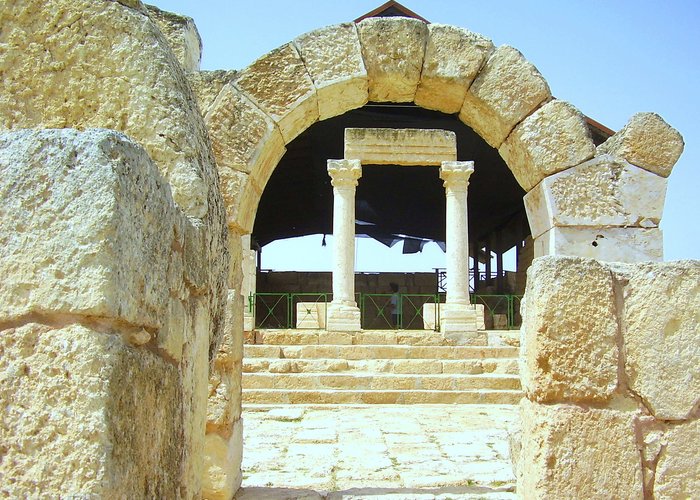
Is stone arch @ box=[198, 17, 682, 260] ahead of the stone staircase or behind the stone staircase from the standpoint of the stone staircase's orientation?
ahead

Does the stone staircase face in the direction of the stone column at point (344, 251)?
no

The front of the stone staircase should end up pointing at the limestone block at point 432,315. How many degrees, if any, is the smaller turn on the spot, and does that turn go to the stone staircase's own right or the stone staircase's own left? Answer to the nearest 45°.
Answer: approximately 180°

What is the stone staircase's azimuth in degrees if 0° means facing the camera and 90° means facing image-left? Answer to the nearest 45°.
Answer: approximately 0°

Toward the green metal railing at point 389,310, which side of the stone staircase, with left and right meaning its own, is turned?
back

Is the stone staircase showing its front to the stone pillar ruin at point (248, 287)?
no

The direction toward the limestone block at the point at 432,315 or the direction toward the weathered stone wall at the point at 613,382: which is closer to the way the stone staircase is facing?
the weathered stone wall

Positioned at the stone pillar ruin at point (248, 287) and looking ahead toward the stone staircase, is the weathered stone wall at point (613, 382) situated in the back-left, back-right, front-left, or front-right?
front-right

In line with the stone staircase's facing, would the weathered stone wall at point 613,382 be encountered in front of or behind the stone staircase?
in front
